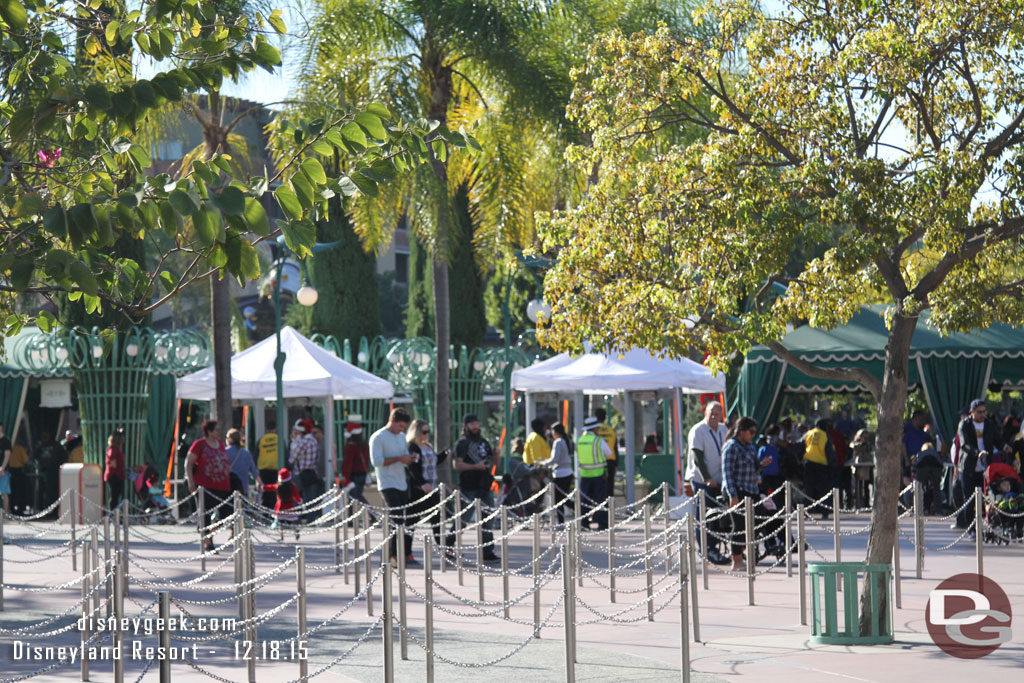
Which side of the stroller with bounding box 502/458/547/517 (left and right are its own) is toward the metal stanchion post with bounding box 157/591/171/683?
left

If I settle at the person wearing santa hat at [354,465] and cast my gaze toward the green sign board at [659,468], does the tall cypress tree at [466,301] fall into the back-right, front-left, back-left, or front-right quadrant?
front-left

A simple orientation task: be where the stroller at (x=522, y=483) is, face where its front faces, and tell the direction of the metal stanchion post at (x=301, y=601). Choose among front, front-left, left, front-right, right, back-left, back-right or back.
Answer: left

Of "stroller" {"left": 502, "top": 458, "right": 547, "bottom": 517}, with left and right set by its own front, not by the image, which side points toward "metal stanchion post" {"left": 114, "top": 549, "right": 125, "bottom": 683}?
left
